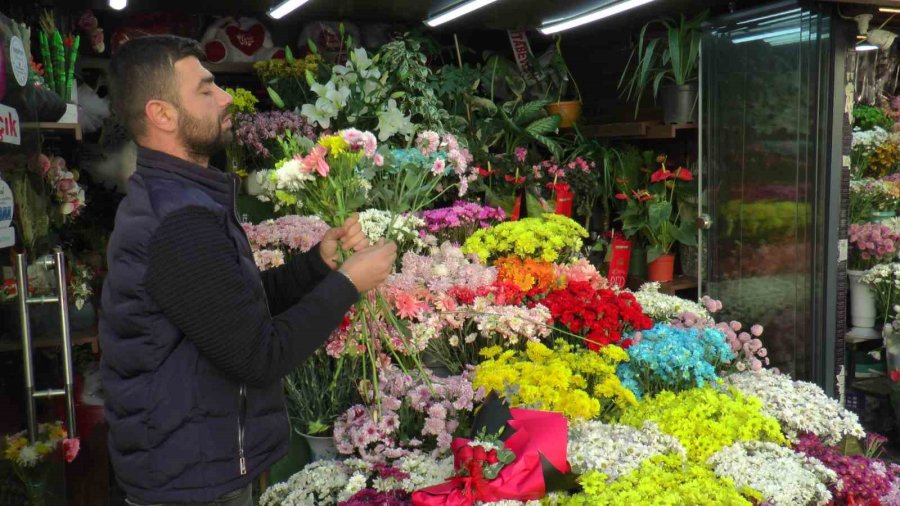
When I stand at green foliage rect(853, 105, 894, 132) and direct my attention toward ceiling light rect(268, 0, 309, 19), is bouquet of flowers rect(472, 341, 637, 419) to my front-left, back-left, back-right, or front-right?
front-left

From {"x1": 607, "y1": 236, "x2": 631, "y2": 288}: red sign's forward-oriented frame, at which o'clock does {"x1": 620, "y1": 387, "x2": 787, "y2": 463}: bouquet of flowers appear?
The bouquet of flowers is roughly at 12 o'clock from the red sign.

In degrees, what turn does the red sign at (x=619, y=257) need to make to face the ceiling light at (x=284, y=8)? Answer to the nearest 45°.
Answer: approximately 90° to its right

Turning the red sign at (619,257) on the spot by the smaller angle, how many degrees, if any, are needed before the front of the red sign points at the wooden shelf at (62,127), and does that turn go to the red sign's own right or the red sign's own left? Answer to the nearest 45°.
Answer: approximately 45° to the red sign's own right

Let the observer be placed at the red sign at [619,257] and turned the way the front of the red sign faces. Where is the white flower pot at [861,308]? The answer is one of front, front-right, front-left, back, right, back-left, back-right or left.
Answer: left

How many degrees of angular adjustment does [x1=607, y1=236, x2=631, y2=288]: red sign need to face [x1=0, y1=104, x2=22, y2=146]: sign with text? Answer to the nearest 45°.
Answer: approximately 45° to its right

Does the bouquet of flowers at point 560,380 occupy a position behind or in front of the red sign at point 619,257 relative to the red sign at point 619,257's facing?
in front

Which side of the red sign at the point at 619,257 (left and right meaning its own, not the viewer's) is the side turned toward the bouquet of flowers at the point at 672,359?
front

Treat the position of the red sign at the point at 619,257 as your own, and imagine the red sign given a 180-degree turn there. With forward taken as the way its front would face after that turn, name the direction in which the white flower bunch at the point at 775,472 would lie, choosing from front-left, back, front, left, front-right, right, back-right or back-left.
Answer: back

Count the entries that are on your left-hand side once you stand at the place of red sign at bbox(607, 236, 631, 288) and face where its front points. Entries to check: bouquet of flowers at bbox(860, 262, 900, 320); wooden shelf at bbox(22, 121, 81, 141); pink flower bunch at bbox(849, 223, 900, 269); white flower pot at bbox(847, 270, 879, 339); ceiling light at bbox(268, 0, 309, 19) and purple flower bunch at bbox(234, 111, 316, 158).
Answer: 3

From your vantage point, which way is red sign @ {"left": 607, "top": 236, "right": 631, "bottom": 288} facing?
toward the camera

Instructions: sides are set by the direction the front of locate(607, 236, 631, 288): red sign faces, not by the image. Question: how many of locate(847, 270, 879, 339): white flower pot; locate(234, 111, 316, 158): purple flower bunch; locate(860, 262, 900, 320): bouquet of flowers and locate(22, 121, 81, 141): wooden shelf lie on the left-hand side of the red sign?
2

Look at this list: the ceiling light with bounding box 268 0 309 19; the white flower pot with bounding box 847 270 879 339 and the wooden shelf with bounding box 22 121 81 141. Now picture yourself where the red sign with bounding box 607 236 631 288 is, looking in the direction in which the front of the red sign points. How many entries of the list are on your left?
1

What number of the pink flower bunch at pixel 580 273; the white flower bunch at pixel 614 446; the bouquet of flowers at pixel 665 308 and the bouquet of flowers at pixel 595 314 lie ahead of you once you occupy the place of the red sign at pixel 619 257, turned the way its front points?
4

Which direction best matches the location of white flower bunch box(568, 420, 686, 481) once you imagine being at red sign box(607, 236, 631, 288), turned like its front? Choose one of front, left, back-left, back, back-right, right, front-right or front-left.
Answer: front
